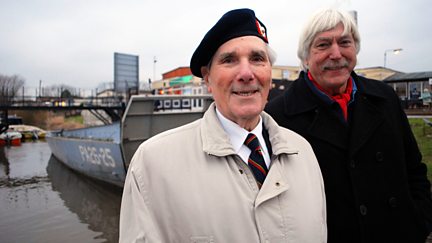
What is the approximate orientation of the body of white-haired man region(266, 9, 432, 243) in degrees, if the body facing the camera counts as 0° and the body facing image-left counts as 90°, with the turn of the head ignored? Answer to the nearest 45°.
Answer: approximately 0°

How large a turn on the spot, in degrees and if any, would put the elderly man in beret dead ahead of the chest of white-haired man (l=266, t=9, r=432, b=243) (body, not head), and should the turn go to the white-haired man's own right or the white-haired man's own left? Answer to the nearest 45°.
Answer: approximately 45° to the white-haired man's own right
